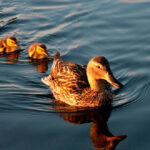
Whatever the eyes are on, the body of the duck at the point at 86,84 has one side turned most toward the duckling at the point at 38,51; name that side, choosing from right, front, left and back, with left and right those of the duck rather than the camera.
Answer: back

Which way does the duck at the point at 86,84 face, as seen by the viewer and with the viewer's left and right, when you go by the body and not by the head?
facing the viewer and to the right of the viewer

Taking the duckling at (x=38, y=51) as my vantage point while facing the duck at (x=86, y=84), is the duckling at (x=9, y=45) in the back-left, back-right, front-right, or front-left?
back-right

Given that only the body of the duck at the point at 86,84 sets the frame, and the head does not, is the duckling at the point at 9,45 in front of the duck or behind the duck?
behind
